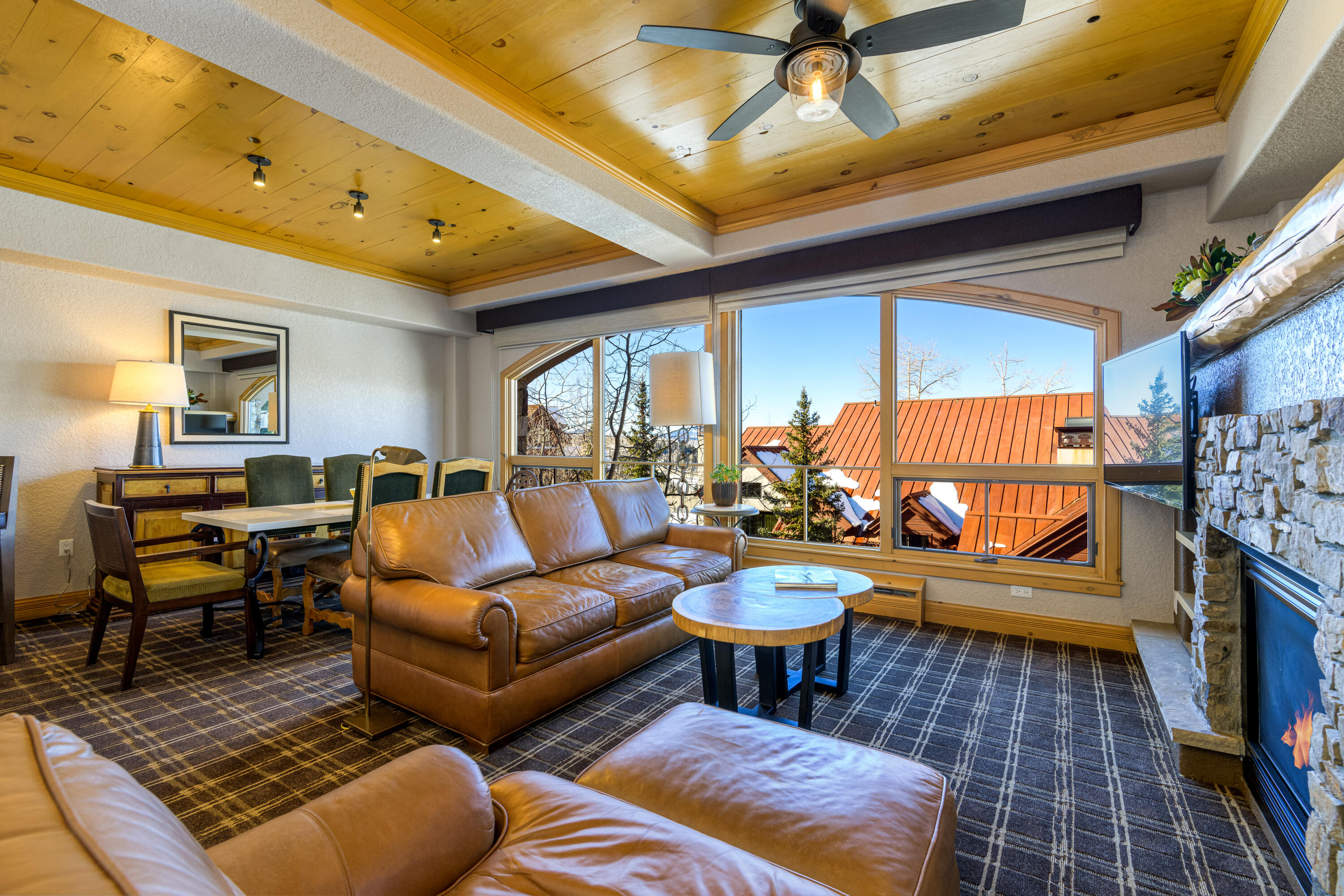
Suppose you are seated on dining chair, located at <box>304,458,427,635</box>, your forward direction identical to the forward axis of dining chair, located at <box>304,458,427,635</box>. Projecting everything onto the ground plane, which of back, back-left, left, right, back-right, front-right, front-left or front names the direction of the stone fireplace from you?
back

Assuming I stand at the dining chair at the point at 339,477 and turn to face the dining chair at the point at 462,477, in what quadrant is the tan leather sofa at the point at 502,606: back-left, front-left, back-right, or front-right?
front-right

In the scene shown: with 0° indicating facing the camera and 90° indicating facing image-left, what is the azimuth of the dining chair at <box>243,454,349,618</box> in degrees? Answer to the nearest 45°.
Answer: approximately 315°

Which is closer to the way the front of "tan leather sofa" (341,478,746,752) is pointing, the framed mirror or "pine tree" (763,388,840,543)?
the pine tree

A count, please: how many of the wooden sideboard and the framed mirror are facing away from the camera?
0

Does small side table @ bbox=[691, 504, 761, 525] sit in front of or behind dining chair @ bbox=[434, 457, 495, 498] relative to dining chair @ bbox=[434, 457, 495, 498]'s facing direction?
behind

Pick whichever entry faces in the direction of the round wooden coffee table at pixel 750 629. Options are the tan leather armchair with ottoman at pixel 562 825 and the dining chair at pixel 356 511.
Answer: the tan leather armchair with ottoman

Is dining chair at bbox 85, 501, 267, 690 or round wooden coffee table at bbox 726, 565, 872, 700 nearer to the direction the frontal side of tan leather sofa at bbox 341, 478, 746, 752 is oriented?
the round wooden coffee table

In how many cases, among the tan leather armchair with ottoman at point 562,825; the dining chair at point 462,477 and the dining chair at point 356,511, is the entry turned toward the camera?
0

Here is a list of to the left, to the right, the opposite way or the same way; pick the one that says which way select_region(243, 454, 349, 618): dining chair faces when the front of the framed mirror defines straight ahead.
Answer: the same way

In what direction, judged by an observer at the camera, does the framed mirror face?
facing the viewer and to the right of the viewer

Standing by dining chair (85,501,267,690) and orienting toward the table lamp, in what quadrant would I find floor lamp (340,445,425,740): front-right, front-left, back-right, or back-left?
back-right

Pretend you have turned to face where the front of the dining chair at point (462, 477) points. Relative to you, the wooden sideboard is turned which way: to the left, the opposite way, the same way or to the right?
the opposite way

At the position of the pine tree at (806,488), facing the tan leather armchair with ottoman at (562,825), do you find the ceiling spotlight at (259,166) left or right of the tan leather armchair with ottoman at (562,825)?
right

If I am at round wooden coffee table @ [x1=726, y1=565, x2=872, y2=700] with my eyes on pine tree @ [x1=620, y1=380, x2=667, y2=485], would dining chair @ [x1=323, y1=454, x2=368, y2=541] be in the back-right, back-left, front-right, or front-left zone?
front-left

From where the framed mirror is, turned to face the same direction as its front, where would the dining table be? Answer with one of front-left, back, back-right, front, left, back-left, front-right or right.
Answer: front-right

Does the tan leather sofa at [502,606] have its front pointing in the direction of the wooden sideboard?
no

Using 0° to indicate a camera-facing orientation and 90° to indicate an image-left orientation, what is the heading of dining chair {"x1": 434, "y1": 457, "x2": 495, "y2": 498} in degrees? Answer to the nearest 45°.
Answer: approximately 135°
